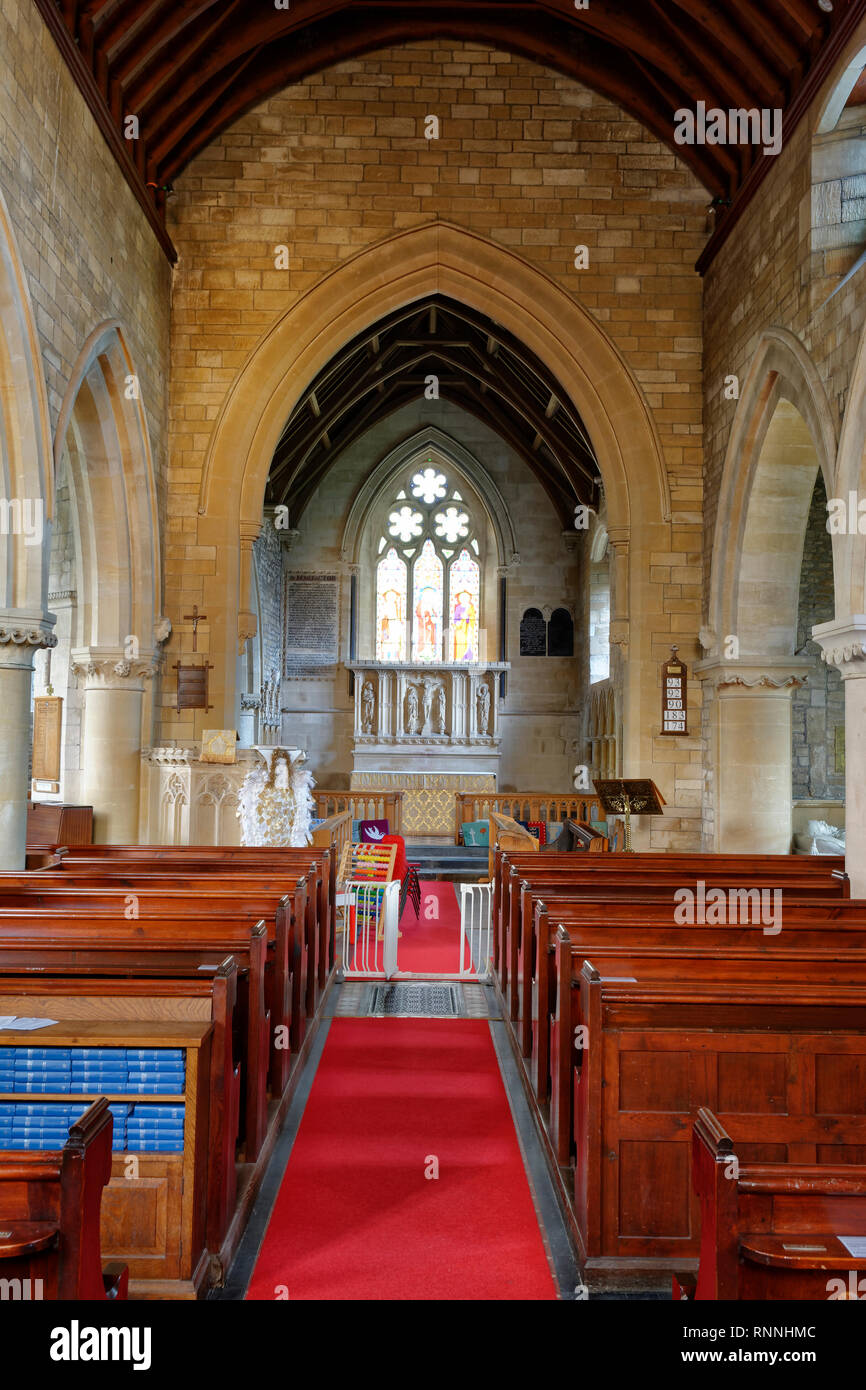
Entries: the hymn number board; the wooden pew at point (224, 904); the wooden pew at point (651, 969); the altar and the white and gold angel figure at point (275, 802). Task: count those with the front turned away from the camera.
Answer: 2

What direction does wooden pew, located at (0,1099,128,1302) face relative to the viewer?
away from the camera

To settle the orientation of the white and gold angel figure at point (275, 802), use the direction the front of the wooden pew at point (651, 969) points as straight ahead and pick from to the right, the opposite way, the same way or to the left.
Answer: the opposite way

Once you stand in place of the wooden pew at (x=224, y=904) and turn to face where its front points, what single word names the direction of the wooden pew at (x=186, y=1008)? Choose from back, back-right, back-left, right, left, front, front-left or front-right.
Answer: back

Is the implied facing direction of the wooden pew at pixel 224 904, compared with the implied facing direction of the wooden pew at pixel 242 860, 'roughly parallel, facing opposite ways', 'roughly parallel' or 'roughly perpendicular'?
roughly parallel

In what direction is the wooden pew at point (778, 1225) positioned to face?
away from the camera

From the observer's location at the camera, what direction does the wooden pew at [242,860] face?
facing away from the viewer

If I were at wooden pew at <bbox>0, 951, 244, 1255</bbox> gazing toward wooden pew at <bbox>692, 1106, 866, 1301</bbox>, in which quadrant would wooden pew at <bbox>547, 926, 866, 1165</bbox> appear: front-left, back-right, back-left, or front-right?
front-left

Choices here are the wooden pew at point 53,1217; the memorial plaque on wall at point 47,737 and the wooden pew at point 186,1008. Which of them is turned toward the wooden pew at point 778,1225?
the memorial plaque on wall

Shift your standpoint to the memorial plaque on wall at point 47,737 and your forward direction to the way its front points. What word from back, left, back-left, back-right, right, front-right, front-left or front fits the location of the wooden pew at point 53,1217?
front

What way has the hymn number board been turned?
toward the camera

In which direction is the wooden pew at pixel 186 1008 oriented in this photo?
away from the camera

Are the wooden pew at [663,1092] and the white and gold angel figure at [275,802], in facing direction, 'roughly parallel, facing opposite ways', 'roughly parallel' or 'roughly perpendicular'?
roughly parallel, facing opposite ways

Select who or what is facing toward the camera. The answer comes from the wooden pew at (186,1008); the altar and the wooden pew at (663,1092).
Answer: the altar

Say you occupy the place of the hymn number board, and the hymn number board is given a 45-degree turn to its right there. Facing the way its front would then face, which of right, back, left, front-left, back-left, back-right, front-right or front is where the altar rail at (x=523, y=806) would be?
right

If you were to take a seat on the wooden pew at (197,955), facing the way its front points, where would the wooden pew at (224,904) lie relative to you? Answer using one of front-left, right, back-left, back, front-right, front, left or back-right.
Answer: front

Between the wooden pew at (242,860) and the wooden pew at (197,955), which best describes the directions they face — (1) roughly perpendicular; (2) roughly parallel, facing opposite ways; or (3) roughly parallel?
roughly parallel

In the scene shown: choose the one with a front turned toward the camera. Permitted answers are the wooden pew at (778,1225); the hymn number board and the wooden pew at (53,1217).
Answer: the hymn number board

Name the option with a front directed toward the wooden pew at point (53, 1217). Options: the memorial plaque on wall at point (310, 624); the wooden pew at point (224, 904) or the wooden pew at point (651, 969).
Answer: the memorial plaque on wall

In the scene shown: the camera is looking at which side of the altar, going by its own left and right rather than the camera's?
front
